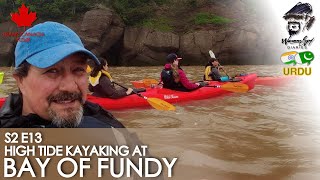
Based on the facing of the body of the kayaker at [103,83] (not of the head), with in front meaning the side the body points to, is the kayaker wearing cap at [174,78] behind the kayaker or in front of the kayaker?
in front

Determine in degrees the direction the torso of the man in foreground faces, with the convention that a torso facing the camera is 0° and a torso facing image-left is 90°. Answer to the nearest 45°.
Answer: approximately 315°

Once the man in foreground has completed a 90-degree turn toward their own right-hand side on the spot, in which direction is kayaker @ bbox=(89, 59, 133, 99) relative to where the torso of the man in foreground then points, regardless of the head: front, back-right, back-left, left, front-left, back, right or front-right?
back-right

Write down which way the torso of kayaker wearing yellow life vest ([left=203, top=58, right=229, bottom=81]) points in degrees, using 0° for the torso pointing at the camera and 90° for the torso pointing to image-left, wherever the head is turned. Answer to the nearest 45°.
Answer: approximately 270°

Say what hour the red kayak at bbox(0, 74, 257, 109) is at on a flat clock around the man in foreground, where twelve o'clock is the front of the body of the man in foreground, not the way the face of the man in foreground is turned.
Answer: The red kayak is roughly at 8 o'clock from the man in foreground.

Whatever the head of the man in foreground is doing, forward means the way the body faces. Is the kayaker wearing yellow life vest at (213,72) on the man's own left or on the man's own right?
on the man's own left

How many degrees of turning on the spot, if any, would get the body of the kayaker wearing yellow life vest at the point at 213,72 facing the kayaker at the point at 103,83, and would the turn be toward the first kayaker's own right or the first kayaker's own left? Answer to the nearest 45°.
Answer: approximately 135° to the first kayaker's own right

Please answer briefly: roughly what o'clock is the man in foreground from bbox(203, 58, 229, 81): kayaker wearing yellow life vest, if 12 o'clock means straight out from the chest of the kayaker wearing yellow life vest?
The man in foreground is roughly at 3 o'clock from the kayaker wearing yellow life vest.
